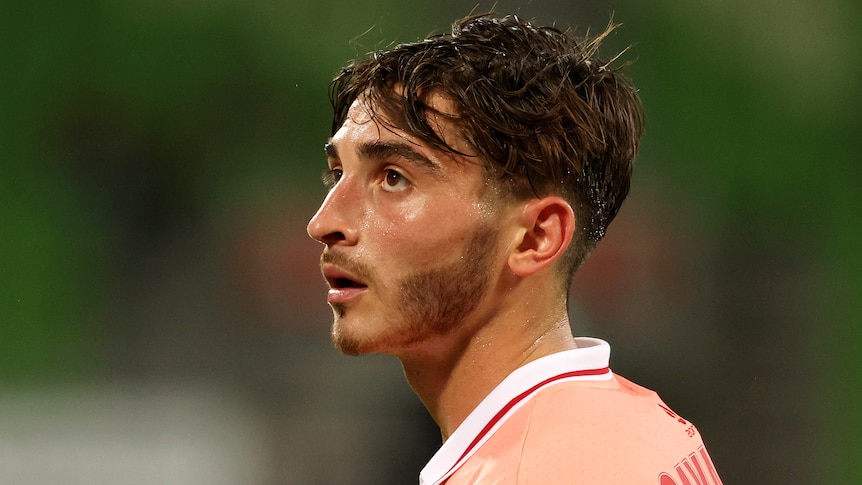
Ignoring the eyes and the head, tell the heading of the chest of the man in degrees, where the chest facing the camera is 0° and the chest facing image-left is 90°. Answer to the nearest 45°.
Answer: approximately 90°

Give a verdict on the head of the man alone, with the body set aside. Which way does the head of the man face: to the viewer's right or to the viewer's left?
to the viewer's left
